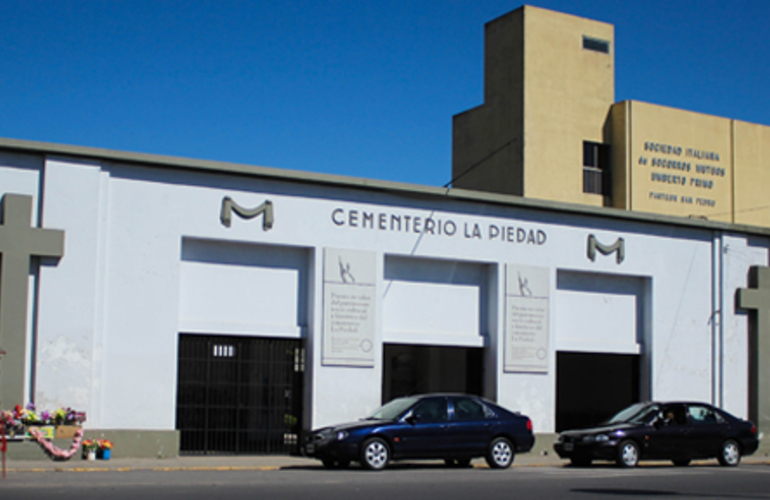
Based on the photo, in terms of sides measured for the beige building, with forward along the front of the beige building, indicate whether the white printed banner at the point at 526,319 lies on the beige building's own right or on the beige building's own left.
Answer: on the beige building's own right

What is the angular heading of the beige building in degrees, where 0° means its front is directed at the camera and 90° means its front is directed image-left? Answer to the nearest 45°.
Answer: approximately 315°

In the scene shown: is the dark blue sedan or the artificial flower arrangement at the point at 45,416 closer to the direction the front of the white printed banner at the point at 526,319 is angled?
the dark blue sedan

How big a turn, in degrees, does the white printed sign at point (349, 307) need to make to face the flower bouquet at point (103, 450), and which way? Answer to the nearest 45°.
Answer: approximately 45° to its right

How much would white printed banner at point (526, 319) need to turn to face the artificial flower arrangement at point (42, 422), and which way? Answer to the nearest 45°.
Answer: approximately 90° to its right

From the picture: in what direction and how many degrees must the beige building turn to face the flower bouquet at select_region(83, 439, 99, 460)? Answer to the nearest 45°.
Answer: approximately 90° to its right

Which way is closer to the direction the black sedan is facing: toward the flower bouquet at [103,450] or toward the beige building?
the flower bouquet
